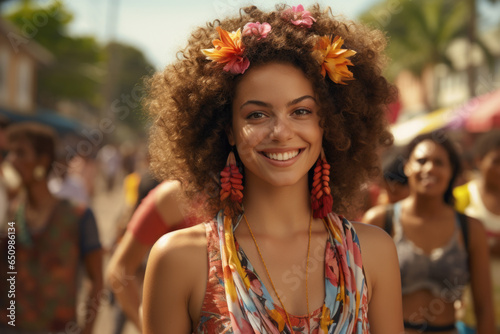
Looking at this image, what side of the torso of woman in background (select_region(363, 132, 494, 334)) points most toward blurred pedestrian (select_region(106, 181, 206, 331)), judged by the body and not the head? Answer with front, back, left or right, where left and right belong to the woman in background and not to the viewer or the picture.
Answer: right

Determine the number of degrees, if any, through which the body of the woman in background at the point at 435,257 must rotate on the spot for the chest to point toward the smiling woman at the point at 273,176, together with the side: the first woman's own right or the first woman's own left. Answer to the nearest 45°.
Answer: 0° — they already face them

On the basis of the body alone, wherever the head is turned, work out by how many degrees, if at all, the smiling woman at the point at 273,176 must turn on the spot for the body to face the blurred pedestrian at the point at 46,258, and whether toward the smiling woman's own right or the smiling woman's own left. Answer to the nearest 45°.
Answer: approximately 135° to the smiling woman's own right

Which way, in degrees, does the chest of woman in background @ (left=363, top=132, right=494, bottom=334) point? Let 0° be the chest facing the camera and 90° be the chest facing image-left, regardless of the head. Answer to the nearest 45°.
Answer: approximately 0°

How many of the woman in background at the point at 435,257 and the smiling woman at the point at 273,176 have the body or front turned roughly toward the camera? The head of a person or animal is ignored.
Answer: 2

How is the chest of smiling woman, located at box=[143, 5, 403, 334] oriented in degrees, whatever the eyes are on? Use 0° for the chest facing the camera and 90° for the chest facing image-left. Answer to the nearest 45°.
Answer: approximately 0°

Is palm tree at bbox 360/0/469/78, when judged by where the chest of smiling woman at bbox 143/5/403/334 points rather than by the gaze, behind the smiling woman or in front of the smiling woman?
behind

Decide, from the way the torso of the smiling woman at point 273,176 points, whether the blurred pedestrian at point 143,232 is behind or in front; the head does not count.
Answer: behind
